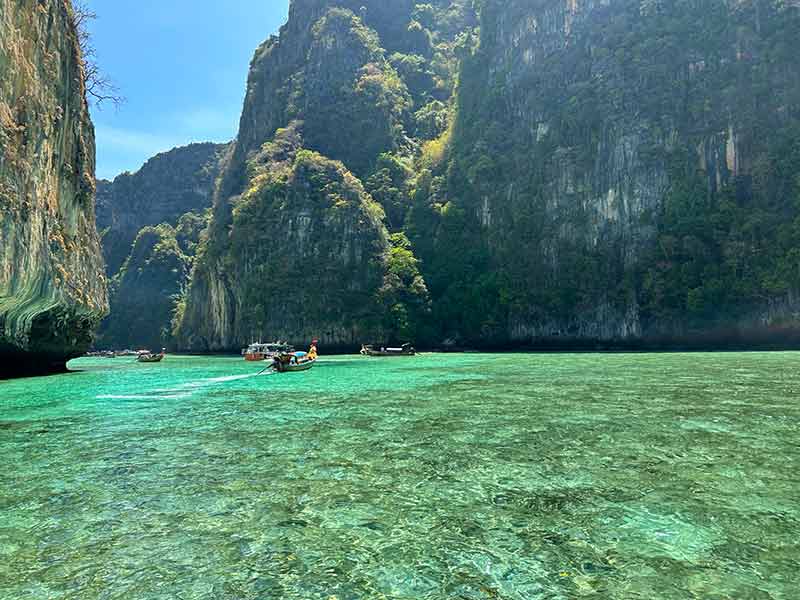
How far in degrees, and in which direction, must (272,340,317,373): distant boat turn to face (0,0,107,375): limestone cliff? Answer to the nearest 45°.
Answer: approximately 180°

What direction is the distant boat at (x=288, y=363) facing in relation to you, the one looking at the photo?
facing away from the viewer and to the right of the viewer
